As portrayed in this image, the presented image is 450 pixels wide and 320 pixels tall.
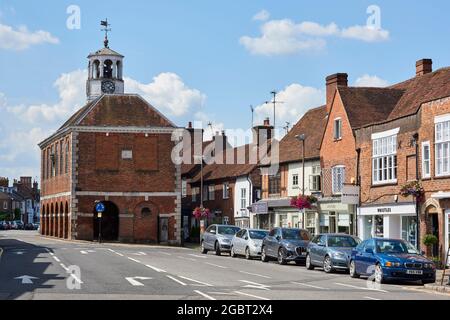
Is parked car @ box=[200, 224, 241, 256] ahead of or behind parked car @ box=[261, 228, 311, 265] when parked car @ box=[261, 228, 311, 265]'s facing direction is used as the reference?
behind

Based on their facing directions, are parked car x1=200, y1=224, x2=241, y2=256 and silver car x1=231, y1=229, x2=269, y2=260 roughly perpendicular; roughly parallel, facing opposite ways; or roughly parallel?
roughly parallel
